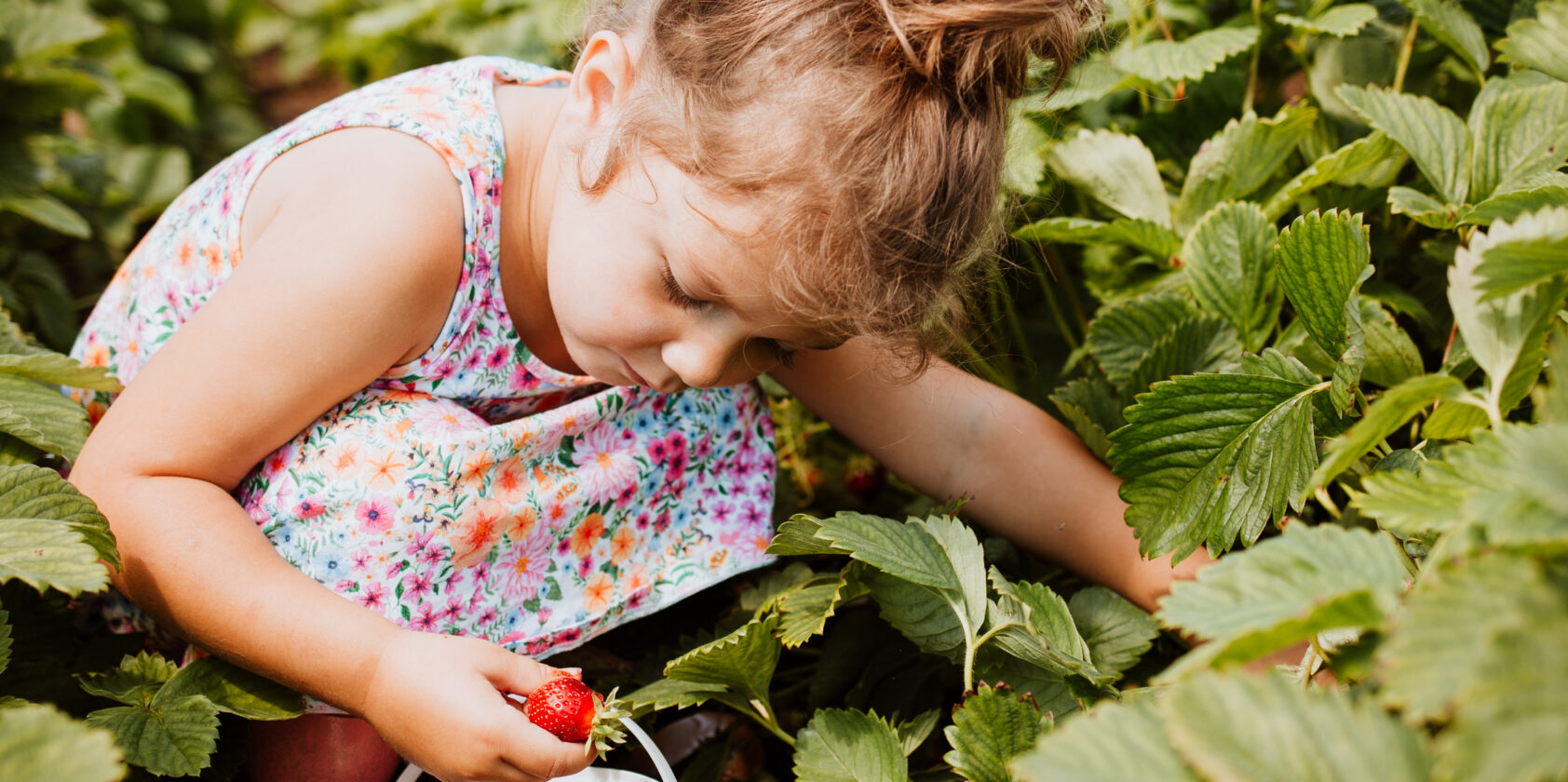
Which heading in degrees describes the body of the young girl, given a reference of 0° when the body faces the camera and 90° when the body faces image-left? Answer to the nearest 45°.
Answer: approximately 315°
